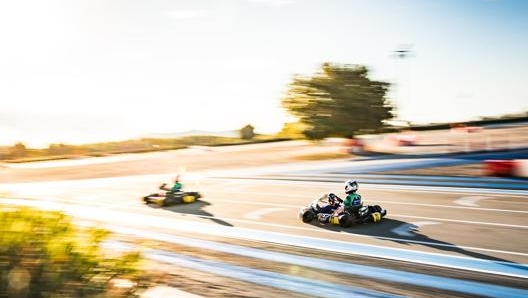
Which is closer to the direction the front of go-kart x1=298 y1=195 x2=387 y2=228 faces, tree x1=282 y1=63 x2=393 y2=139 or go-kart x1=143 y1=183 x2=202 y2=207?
the go-kart

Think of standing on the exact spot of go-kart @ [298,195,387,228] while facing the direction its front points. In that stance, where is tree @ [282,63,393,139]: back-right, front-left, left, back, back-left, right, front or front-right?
right

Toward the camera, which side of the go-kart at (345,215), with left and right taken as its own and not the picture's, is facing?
left

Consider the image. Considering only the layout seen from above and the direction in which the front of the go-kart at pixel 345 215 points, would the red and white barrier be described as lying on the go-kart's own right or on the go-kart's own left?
on the go-kart's own right
